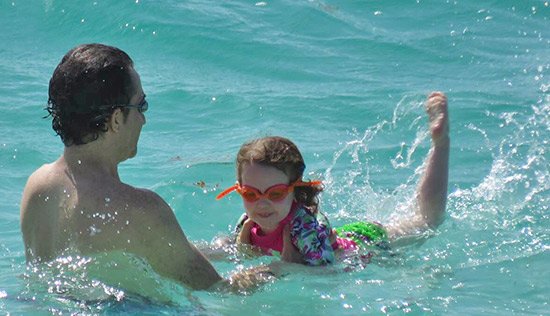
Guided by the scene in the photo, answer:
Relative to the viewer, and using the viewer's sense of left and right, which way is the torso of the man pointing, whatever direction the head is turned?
facing away from the viewer and to the right of the viewer
